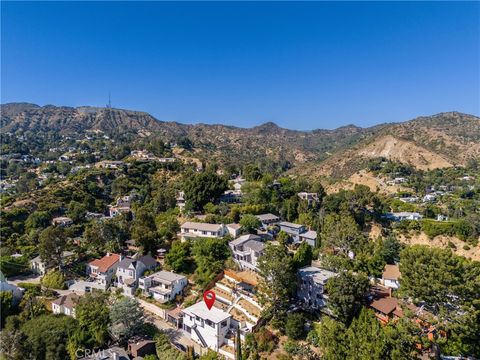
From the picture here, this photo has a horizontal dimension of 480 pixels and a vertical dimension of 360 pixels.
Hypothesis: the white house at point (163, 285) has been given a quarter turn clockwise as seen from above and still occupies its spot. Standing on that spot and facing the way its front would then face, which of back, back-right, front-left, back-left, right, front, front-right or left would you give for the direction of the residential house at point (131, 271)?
front

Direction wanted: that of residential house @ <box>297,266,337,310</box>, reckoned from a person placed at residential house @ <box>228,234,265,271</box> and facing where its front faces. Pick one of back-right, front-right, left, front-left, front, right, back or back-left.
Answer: left

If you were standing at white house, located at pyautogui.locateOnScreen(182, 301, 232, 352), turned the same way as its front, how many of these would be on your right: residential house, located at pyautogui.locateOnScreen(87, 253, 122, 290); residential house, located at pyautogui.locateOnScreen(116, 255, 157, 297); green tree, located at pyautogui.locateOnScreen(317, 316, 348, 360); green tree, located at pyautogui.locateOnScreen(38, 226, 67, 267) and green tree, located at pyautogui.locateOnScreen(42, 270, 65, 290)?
4

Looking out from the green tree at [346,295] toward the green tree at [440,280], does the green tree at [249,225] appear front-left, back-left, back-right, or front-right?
back-left

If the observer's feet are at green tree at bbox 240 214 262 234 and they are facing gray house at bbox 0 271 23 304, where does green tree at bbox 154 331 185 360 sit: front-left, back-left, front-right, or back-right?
front-left

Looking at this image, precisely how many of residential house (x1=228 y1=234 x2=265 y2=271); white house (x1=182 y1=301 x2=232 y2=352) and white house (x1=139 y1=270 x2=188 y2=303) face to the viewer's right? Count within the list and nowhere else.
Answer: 0

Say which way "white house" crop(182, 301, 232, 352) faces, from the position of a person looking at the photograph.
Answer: facing the viewer and to the left of the viewer

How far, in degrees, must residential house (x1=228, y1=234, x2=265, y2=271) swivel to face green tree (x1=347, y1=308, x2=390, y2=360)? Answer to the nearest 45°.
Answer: approximately 90° to its left

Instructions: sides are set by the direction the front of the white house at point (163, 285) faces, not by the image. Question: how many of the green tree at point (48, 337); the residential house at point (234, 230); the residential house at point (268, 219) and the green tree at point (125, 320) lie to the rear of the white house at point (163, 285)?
2

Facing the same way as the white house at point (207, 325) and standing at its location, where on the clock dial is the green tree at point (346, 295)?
The green tree is roughly at 8 o'clock from the white house.

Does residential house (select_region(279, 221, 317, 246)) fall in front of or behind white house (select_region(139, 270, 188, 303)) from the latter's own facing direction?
behind

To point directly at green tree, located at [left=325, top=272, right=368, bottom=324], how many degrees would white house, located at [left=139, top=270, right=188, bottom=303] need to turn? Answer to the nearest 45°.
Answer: approximately 90° to its left

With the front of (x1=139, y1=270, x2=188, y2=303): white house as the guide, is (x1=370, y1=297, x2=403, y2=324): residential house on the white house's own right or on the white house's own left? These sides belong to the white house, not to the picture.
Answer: on the white house's own left

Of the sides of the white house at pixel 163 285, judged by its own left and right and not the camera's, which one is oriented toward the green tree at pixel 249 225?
back

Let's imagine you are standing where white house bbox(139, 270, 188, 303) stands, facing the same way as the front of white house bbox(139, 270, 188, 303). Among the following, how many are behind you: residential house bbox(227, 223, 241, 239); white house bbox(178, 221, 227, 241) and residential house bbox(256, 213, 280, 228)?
3

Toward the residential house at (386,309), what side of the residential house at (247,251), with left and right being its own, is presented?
left

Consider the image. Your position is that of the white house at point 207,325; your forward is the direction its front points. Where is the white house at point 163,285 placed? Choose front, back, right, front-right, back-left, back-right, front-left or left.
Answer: right
